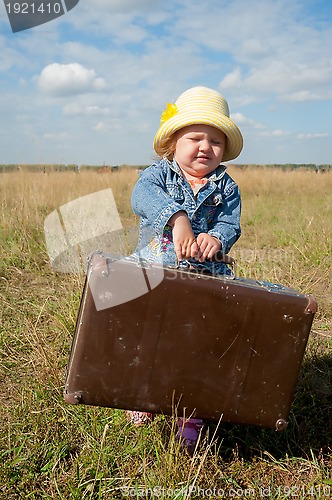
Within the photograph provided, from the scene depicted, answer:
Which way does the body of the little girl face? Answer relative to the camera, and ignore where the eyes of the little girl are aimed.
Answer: toward the camera

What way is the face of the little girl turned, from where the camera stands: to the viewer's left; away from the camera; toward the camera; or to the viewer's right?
toward the camera
